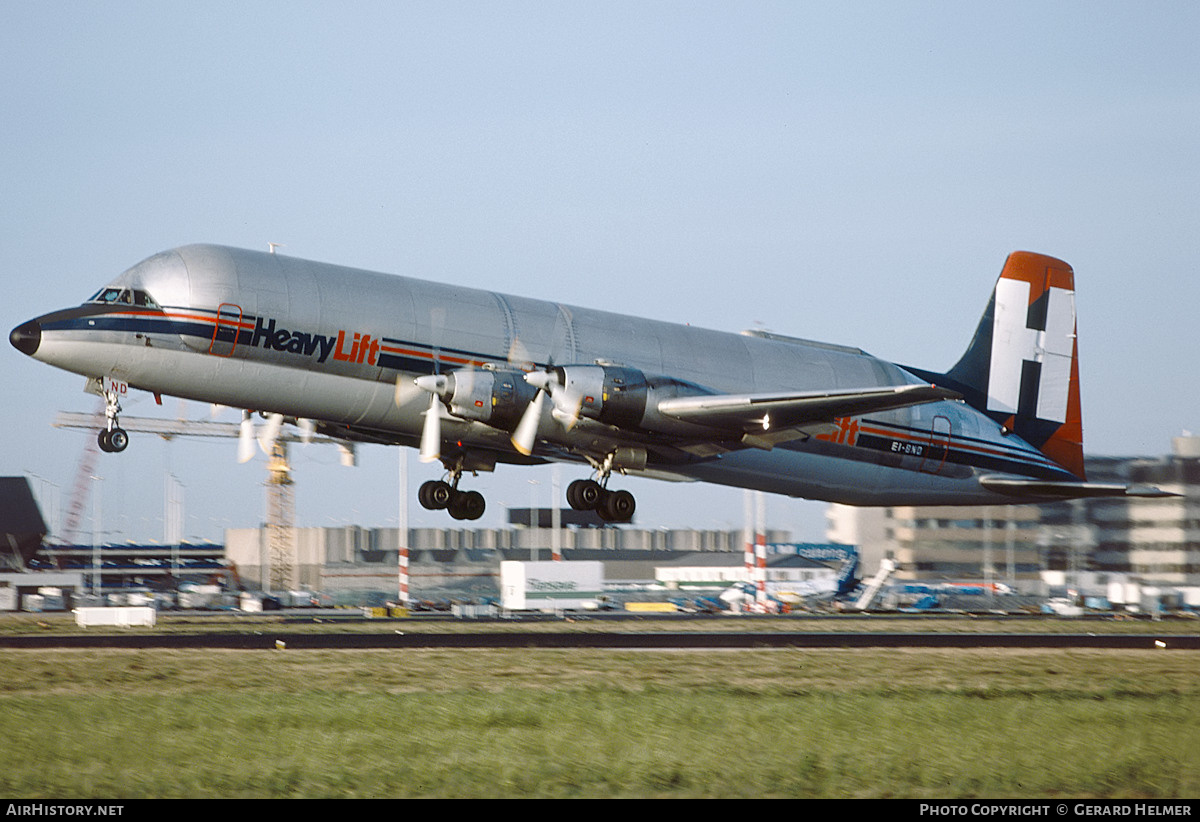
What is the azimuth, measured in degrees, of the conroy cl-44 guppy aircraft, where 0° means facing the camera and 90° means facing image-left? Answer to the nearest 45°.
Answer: approximately 45°
